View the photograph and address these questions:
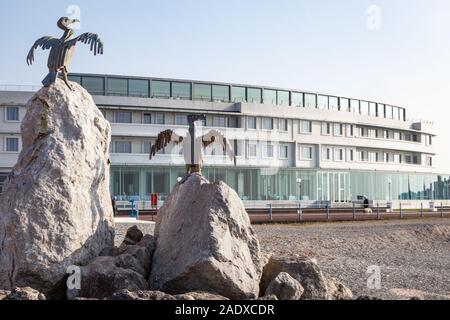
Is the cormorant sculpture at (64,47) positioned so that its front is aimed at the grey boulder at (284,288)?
no

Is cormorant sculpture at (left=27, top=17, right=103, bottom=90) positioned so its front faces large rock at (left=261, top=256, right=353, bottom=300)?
no
